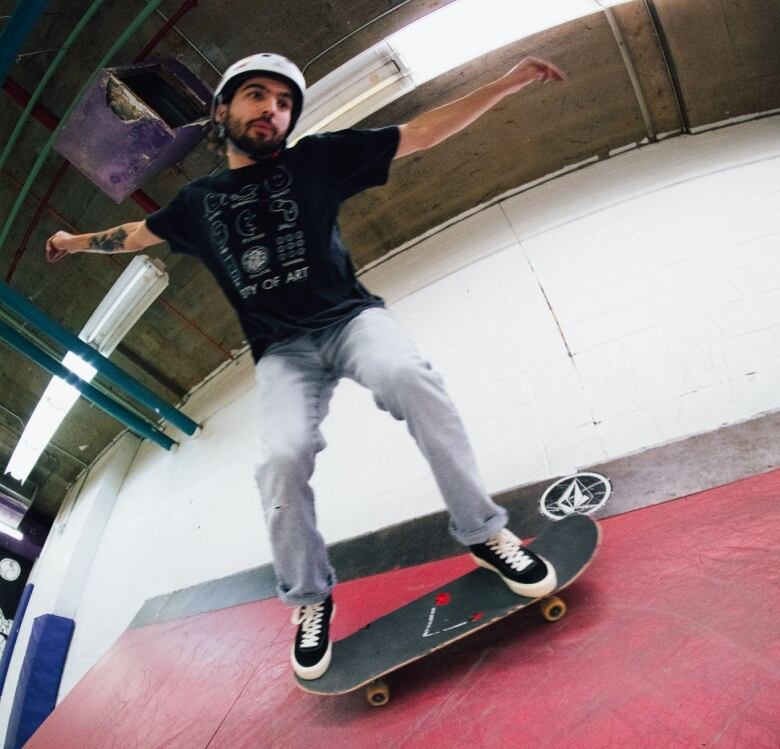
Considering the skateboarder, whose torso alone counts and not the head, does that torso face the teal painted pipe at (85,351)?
no

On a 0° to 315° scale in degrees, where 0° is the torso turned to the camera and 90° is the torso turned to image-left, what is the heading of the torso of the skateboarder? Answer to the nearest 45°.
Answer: approximately 0°

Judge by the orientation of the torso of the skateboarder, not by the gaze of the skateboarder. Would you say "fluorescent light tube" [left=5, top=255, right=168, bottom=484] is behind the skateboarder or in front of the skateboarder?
behind

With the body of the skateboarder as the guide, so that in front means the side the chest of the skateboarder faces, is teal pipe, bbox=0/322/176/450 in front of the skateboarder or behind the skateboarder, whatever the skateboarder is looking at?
behind

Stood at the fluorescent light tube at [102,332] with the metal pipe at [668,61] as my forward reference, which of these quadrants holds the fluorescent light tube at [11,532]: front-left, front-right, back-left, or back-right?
back-left

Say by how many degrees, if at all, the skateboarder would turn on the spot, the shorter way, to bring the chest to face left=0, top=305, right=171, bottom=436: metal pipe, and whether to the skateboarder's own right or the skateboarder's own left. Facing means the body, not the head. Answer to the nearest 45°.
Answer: approximately 135° to the skateboarder's own right

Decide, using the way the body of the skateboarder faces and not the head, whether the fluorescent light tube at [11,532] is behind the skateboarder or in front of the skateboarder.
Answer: behind
